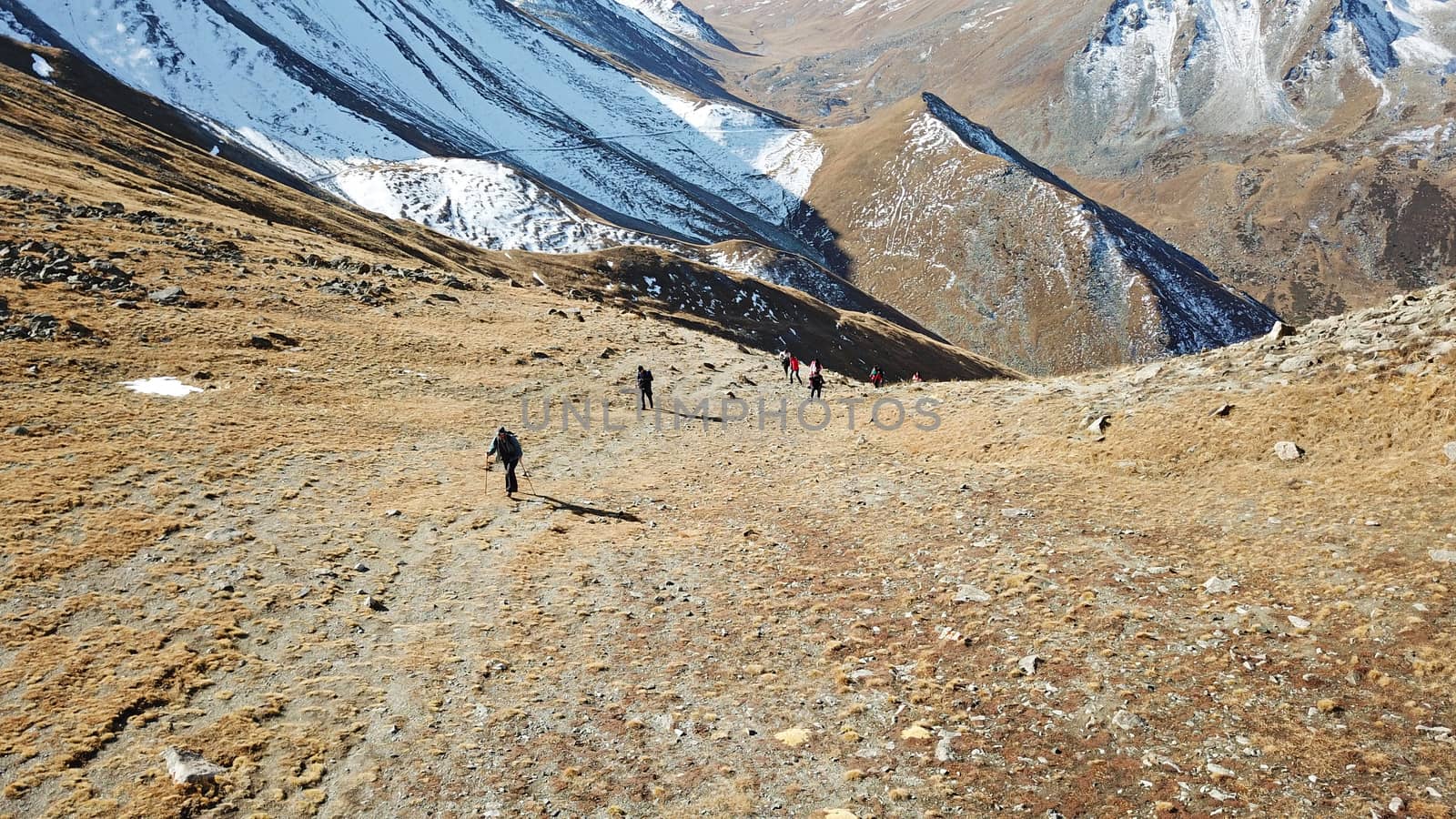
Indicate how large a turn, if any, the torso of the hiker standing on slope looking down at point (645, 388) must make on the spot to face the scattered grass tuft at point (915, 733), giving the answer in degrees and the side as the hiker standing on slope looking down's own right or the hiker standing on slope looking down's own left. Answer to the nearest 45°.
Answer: approximately 45° to the hiker standing on slope looking down's own left

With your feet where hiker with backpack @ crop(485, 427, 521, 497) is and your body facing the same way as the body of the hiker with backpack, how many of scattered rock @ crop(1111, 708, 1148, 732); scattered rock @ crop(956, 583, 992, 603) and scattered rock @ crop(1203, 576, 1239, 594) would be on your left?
3

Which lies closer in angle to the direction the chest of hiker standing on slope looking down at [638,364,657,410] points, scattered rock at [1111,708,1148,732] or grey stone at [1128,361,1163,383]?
the scattered rock

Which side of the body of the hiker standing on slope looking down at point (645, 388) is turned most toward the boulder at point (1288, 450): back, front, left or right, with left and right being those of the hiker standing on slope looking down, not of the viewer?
left

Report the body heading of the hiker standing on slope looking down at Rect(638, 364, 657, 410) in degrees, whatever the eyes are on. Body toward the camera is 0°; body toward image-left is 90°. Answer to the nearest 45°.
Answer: approximately 45°

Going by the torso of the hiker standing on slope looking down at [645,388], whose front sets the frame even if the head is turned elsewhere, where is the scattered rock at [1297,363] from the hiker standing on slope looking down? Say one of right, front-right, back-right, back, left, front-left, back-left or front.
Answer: left

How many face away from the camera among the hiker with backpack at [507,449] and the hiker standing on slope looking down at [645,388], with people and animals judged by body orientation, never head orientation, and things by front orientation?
0

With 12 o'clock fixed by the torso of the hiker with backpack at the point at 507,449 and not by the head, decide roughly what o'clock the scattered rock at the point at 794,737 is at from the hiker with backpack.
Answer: The scattered rock is roughly at 10 o'clock from the hiker with backpack.

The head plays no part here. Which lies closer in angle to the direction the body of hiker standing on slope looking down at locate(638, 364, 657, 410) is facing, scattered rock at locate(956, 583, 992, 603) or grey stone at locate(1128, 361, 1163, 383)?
the scattered rock

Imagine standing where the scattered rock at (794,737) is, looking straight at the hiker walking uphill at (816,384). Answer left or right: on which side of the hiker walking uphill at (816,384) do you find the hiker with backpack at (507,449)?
left

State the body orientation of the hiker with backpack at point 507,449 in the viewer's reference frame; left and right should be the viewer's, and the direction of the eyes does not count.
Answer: facing the viewer and to the left of the viewer

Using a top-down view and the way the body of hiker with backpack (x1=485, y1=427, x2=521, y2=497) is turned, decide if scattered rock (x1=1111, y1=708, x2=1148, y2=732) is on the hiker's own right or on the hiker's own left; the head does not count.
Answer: on the hiker's own left
